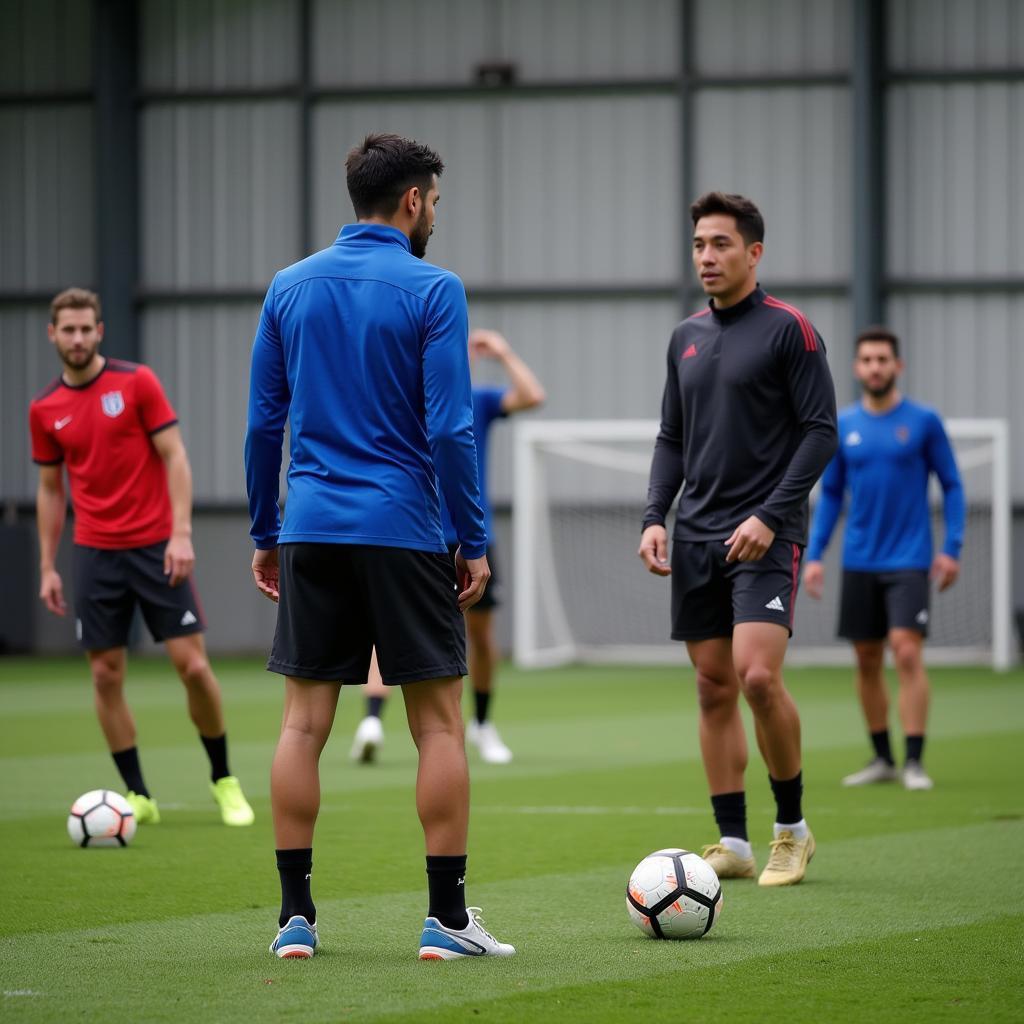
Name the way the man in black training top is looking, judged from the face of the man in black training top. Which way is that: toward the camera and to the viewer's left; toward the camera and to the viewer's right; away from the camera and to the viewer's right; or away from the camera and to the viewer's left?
toward the camera and to the viewer's left

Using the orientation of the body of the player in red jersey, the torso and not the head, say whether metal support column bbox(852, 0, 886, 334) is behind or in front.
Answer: behind

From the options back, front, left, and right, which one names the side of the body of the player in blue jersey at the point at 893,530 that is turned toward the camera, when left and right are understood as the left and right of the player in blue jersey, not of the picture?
front

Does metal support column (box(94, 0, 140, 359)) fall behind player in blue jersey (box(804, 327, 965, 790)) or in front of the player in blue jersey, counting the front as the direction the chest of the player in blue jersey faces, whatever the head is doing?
behind

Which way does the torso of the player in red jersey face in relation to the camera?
toward the camera

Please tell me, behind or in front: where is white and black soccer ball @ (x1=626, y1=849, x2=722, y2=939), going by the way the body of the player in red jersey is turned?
in front

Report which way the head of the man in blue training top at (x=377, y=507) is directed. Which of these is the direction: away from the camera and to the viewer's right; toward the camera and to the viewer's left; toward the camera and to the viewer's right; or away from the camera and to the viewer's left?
away from the camera and to the viewer's right

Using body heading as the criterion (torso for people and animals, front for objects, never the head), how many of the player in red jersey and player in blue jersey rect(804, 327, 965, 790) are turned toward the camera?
2
